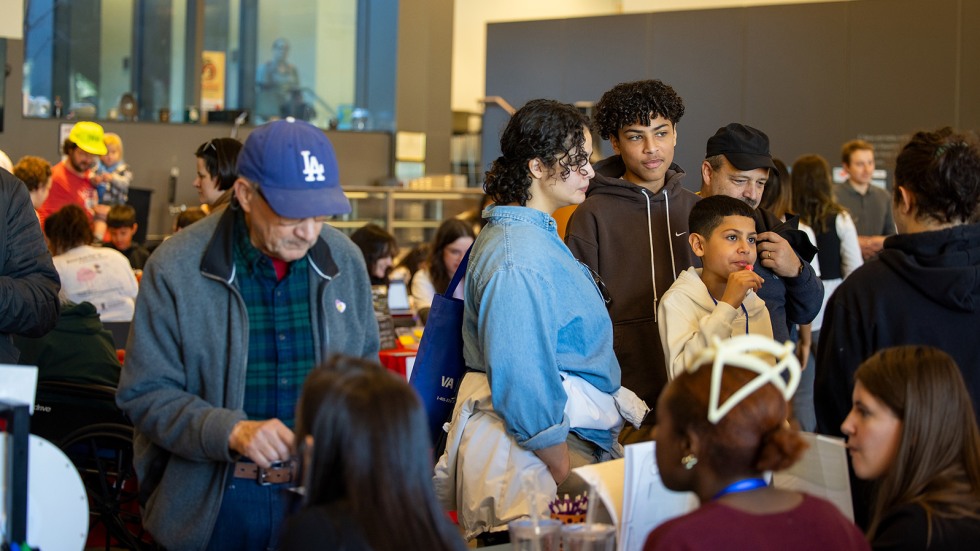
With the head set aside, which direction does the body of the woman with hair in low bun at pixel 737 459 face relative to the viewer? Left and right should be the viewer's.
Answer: facing away from the viewer and to the left of the viewer

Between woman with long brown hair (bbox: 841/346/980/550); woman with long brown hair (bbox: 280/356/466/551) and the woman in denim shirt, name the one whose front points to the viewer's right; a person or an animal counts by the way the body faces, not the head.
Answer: the woman in denim shirt

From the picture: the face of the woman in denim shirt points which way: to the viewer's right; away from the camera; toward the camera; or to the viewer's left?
to the viewer's right

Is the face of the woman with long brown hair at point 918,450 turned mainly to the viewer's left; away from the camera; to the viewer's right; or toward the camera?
to the viewer's left

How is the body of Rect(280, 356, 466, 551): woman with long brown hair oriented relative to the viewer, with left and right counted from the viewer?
facing away from the viewer and to the left of the viewer

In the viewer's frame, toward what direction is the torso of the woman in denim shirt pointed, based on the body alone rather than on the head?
to the viewer's right

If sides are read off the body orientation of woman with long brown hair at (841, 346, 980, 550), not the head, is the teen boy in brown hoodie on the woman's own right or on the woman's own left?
on the woman's own right

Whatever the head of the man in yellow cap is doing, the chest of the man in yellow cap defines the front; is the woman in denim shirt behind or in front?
in front

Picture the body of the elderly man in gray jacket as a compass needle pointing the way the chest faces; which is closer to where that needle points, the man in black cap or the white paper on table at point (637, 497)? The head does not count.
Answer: the white paper on table

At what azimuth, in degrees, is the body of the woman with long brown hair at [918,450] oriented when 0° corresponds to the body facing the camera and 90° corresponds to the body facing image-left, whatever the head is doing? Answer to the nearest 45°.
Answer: approximately 90°

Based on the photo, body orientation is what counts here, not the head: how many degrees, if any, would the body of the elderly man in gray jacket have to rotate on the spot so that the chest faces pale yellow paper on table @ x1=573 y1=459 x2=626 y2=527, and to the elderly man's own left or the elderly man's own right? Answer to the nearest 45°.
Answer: approximately 45° to the elderly man's own left
